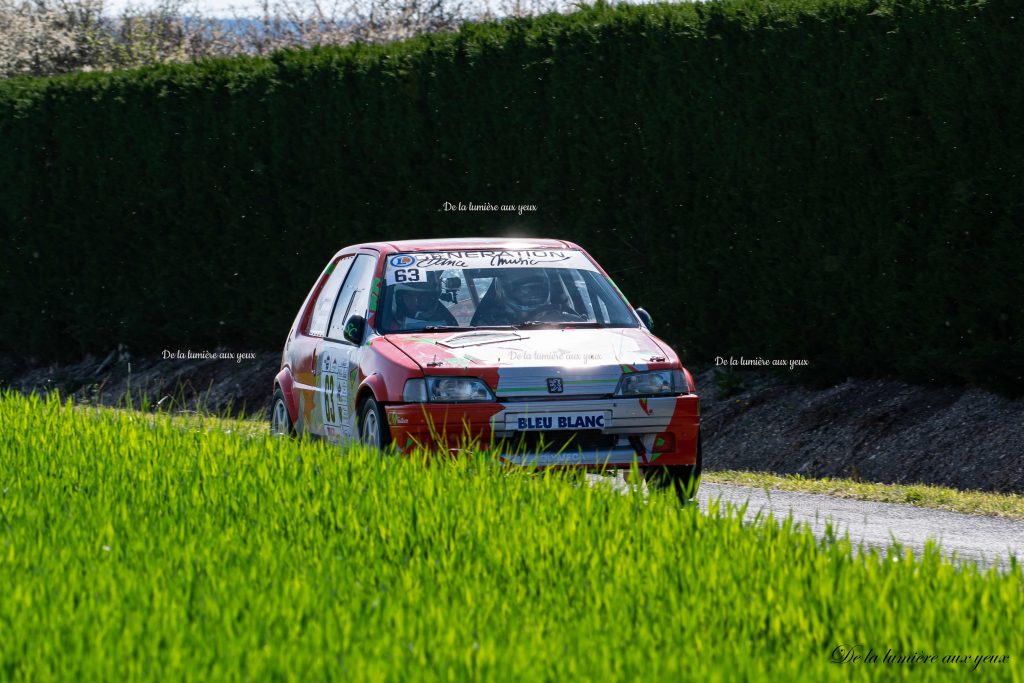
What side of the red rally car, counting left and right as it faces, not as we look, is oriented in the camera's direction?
front
